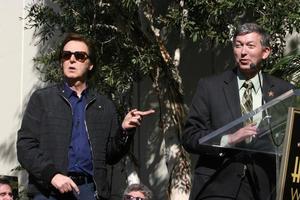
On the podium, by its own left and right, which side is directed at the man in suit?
back

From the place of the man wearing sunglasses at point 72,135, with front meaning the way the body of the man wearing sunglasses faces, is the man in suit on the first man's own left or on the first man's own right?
on the first man's own left

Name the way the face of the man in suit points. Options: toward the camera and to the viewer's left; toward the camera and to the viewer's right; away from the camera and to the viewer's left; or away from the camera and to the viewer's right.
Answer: toward the camera and to the viewer's left

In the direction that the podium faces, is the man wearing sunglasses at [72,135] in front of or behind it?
behind

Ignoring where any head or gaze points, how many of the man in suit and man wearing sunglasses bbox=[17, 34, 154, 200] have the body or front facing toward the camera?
2
